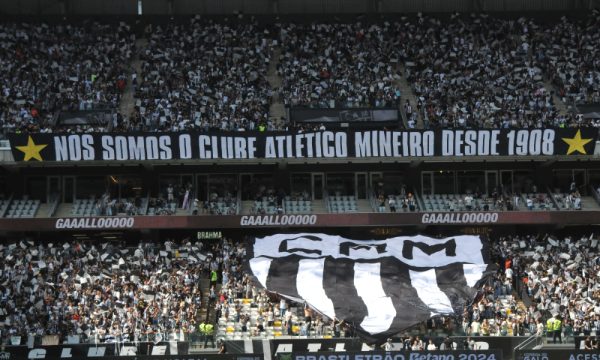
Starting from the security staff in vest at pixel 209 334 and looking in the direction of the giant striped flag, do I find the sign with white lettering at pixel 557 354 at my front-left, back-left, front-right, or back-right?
front-right

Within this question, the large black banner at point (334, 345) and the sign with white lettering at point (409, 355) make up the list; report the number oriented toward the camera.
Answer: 2

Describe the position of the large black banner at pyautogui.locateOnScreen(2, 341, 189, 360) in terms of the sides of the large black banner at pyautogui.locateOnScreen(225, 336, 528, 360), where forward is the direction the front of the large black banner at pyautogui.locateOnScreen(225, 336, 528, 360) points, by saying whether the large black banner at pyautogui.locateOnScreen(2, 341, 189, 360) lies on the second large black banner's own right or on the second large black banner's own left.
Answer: on the second large black banner's own right

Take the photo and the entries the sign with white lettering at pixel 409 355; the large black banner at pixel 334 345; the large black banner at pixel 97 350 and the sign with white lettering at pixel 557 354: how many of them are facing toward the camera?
4

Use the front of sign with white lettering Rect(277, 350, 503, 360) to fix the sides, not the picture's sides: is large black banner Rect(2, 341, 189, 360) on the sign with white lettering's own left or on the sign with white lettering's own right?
on the sign with white lettering's own right

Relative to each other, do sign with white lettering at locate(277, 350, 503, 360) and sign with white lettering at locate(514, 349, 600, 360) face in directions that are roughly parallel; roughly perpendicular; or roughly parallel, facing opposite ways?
roughly parallel

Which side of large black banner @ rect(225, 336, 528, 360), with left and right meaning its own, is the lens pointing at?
front

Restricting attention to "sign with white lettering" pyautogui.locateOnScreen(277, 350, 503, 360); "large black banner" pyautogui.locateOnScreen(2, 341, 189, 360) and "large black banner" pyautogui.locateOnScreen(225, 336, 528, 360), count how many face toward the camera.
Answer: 3

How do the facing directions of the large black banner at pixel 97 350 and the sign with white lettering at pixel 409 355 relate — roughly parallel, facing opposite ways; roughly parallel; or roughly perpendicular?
roughly parallel

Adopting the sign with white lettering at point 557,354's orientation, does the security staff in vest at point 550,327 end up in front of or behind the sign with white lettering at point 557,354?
behind

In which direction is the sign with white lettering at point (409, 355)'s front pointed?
toward the camera

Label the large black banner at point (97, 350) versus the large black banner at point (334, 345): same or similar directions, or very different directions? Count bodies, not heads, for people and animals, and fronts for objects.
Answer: same or similar directions

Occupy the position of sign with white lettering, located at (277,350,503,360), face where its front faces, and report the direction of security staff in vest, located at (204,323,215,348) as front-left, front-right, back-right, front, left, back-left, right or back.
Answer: right

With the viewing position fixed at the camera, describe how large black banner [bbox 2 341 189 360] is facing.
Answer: facing the viewer

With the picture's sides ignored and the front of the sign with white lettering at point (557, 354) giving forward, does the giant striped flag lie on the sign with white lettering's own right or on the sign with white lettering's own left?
on the sign with white lettering's own right
